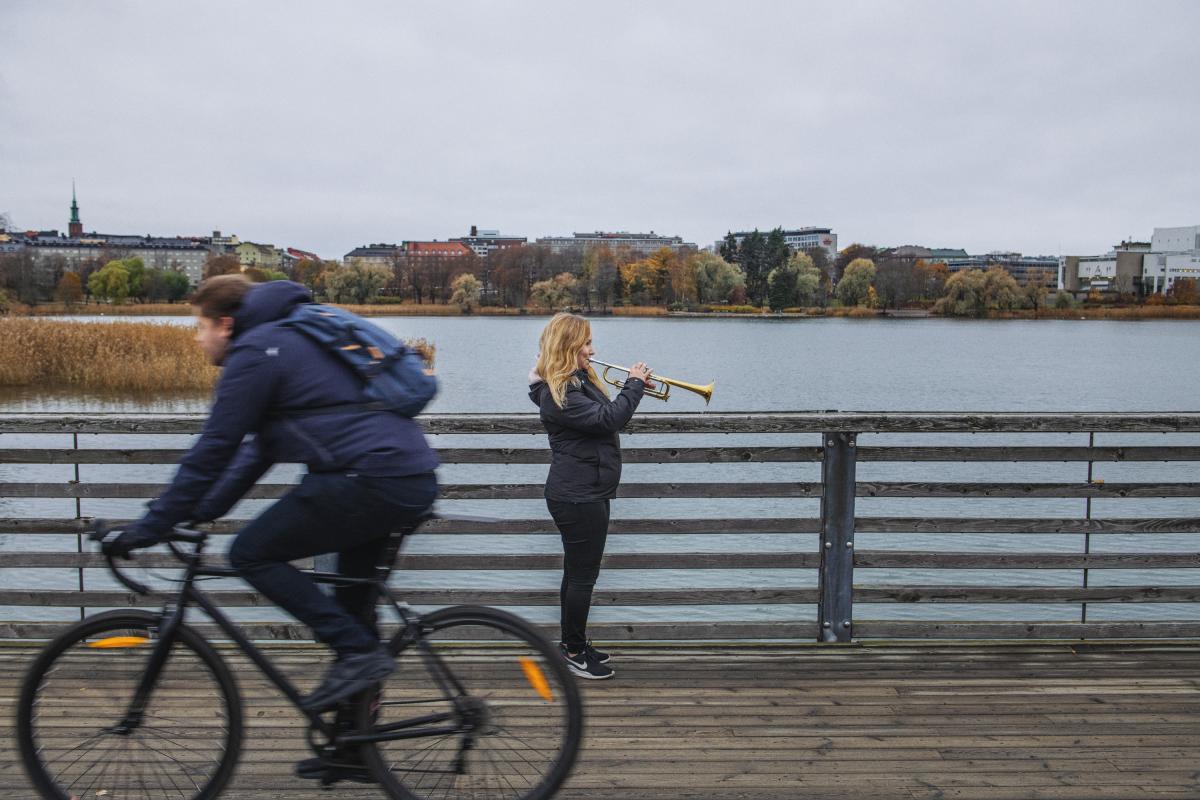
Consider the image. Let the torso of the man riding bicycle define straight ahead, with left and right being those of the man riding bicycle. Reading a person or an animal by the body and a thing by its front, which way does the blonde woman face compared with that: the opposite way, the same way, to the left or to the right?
the opposite way

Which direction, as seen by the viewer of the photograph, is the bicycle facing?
facing to the left of the viewer

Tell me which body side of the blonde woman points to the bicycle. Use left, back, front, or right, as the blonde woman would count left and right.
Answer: right

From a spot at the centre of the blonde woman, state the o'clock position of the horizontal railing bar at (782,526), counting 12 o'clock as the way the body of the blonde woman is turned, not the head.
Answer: The horizontal railing bar is roughly at 11 o'clock from the blonde woman.

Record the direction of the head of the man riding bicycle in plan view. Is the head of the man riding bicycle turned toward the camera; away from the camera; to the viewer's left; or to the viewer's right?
to the viewer's left

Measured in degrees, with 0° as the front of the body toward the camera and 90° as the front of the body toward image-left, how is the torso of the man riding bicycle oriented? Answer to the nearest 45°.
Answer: approximately 90°

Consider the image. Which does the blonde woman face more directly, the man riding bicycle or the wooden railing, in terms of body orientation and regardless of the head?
the wooden railing

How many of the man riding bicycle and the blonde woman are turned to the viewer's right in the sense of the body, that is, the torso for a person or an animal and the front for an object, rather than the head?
1

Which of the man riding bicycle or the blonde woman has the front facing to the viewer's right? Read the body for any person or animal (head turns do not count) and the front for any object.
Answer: the blonde woman

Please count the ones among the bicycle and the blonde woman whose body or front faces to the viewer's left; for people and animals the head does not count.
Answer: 1

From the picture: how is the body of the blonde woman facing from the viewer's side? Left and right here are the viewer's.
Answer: facing to the right of the viewer

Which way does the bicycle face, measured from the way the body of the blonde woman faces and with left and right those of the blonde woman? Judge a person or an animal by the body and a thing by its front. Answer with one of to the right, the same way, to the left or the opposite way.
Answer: the opposite way
